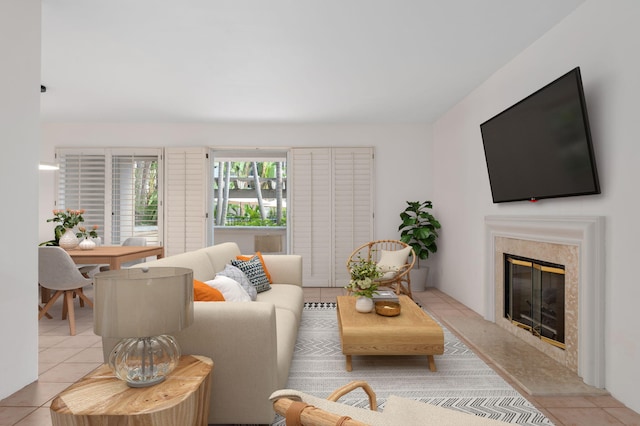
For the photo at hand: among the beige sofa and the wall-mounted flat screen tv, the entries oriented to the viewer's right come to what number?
1

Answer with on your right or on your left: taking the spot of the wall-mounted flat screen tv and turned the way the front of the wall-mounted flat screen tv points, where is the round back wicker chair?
on your right

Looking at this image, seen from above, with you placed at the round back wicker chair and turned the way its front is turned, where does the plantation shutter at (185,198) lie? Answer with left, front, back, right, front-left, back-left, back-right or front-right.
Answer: front-right

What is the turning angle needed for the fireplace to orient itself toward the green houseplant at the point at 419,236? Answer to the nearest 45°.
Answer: approximately 90° to its right

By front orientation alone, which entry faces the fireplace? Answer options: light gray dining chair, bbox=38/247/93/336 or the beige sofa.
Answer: the beige sofa

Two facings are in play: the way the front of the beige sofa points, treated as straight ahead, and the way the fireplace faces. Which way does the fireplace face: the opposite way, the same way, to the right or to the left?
the opposite way

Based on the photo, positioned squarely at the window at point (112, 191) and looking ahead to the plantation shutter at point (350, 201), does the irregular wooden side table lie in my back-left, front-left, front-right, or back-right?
front-right

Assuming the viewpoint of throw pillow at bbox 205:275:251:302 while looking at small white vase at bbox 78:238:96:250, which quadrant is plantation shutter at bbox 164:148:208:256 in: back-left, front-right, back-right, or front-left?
front-right

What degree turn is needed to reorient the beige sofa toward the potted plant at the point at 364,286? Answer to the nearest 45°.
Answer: approximately 45° to its left

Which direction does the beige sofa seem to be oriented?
to the viewer's right

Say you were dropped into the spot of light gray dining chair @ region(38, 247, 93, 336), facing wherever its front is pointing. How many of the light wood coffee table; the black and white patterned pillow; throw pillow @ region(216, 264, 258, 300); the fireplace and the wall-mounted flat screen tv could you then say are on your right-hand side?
5

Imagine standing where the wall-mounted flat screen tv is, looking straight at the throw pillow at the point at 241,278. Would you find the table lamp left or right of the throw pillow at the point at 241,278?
left

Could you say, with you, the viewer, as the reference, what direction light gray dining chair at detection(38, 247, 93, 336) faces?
facing away from the viewer and to the right of the viewer

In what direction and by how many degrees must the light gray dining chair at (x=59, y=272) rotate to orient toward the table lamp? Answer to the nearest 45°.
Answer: approximately 135° to its right

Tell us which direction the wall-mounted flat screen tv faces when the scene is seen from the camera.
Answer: facing the viewer and to the left of the viewer

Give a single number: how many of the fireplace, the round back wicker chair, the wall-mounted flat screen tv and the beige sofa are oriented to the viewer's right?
1

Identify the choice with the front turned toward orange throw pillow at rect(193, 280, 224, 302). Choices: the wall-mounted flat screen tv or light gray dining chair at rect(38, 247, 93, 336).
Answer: the wall-mounted flat screen tv

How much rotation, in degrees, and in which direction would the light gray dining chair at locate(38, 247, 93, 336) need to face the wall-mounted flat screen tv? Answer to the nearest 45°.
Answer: approximately 90° to its right

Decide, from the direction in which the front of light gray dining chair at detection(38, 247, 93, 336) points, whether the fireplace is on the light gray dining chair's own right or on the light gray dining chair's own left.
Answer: on the light gray dining chair's own right
